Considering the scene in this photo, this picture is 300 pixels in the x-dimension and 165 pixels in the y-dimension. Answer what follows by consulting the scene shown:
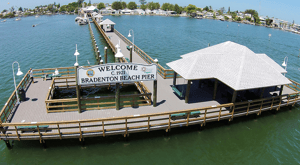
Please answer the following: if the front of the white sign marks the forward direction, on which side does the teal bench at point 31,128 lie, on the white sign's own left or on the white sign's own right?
on the white sign's own right

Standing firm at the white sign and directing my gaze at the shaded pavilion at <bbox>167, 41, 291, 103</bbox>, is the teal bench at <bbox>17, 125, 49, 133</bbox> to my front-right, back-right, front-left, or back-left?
back-right

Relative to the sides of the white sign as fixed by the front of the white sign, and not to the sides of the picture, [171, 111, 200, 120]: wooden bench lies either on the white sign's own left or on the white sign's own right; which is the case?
on the white sign's own left

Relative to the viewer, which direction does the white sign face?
toward the camera

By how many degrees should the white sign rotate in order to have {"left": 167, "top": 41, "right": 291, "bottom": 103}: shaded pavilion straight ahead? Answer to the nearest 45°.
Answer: approximately 90° to its left
